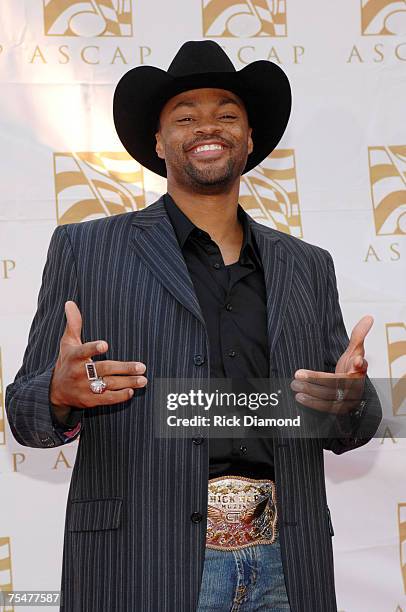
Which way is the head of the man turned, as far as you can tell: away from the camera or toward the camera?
toward the camera

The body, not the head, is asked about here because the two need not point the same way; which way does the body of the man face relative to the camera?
toward the camera
